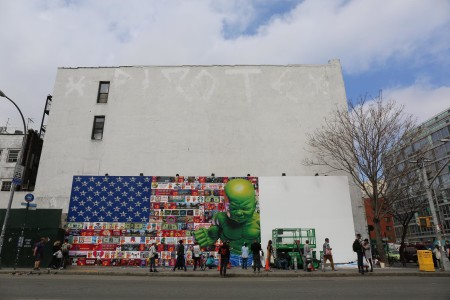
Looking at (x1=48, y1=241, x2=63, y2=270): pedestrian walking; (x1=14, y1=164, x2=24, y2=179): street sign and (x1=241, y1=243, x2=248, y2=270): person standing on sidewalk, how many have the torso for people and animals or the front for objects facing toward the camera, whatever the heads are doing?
1

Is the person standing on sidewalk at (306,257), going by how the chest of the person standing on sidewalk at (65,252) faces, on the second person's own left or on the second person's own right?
on the second person's own right

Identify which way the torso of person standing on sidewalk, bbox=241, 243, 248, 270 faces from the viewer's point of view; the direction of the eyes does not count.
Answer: away from the camera

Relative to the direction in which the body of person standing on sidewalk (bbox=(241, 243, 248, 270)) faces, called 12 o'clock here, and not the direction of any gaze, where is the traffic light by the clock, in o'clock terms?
The traffic light is roughly at 3 o'clock from the person standing on sidewalk.

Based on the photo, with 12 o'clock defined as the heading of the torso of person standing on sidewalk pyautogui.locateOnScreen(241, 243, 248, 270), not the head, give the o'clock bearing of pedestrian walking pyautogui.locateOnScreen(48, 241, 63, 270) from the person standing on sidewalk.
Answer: The pedestrian walking is roughly at 9 o'clock from the person standing on sidewalk.

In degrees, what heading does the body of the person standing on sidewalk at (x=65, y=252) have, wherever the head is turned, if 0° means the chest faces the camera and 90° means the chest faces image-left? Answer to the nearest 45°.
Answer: approximately 180°

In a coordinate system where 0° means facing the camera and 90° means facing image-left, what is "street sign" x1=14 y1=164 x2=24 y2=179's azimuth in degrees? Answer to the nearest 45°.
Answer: approximately 0°
